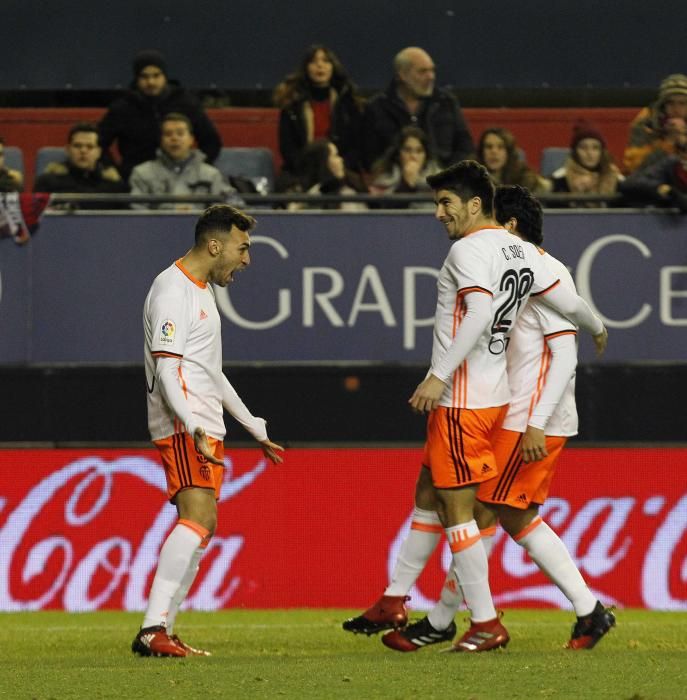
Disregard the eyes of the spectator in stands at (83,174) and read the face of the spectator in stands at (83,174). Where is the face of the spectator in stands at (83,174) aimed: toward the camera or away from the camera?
toward the camera

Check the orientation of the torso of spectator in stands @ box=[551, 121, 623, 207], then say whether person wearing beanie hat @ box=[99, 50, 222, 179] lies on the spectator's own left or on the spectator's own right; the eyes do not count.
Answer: on the spectator's own right

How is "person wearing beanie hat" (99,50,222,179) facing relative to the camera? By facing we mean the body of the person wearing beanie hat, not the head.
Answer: toward the camera

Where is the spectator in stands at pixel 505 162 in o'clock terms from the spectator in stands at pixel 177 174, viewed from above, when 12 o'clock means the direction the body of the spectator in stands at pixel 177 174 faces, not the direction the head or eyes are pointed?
the spectator in stands at pixel 505 162 is roughly at 9 o'clock from the spectator in stands at pixel 177 174.

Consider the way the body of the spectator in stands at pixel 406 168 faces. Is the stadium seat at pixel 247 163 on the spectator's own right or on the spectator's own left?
on the spectator's own right

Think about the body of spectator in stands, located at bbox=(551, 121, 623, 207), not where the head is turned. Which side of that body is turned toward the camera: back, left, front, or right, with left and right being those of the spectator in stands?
front

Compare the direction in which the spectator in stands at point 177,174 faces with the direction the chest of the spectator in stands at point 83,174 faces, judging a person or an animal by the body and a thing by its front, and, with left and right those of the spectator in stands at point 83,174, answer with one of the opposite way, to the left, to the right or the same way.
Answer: the same way

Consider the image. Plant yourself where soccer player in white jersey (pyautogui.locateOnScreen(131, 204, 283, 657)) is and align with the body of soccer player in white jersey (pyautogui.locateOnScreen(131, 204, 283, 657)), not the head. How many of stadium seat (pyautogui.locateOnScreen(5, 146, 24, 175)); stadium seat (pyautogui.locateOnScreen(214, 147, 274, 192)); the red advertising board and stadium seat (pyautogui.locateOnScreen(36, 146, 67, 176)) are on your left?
4

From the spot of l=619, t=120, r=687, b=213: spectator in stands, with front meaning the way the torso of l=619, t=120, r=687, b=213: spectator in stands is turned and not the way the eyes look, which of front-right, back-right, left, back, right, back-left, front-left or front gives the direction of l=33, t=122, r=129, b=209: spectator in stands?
right

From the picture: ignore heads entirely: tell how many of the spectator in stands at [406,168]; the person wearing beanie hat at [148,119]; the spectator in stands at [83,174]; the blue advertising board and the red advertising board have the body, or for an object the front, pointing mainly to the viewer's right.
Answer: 0

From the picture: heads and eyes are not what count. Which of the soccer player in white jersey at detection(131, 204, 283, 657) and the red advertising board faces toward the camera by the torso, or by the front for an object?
the red advertising board

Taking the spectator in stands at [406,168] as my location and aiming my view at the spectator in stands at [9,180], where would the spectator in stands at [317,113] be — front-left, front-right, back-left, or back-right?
front-right

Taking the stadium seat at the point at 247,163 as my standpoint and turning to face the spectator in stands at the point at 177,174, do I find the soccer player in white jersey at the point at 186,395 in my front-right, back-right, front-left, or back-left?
front-left

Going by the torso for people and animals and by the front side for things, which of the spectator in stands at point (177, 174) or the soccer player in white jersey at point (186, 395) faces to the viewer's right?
the soccer player in white jersey

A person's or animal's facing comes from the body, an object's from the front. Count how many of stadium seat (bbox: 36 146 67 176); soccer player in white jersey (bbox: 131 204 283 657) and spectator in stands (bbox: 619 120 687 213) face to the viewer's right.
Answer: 1

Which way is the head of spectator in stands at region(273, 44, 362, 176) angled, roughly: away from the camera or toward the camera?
toward the camera

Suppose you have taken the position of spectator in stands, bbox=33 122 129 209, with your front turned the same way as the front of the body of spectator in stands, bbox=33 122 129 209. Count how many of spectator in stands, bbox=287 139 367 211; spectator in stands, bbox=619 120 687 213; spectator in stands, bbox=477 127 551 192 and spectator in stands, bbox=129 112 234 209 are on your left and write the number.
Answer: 4

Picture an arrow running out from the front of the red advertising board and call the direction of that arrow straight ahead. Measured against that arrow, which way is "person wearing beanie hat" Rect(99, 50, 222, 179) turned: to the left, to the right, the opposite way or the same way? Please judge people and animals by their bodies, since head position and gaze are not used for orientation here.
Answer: the same way

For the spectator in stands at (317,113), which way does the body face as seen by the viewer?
toward the camera
